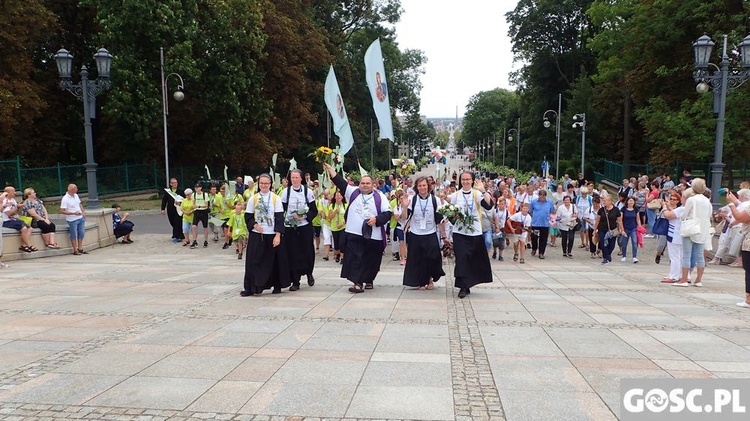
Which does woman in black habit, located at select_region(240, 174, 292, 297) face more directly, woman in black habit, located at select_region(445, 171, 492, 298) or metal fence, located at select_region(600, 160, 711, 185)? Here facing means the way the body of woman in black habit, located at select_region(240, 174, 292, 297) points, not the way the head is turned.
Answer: the woman in black habit

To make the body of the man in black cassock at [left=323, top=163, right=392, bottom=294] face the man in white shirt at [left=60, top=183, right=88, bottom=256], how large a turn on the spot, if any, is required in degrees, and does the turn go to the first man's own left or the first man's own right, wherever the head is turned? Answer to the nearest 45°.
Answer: approximately 135° to the first man's own right

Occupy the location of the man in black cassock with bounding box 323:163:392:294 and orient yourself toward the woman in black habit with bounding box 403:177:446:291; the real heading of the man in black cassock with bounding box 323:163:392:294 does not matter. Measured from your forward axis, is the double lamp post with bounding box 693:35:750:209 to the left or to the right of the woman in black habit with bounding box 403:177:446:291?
left

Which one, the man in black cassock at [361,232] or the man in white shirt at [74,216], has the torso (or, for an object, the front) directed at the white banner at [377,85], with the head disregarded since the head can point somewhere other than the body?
the man in white shirt

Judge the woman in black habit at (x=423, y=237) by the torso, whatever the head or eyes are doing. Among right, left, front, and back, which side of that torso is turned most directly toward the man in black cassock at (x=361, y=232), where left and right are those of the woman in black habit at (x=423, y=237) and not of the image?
right

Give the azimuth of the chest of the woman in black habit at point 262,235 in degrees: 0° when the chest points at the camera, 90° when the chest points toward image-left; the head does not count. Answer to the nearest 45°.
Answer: approximately 0°

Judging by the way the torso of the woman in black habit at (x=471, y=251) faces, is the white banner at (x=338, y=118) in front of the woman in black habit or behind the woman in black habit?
behind

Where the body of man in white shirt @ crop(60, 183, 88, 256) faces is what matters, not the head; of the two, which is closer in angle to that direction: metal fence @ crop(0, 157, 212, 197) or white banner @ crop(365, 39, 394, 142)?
the white banner

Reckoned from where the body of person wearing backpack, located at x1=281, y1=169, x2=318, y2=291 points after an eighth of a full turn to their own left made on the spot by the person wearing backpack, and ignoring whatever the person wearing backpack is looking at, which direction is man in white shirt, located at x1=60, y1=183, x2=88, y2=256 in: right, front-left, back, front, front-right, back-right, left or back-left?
back

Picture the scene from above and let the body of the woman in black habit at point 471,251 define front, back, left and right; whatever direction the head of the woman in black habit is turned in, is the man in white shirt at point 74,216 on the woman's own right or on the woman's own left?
on the woman's own right
